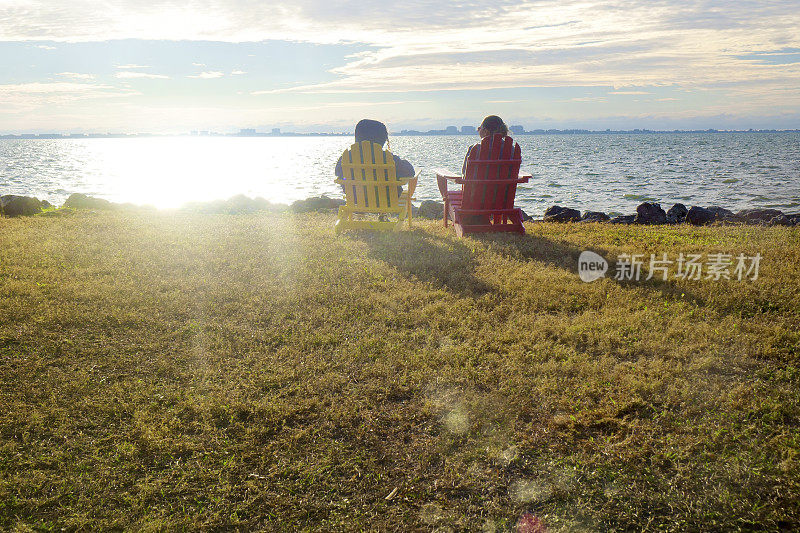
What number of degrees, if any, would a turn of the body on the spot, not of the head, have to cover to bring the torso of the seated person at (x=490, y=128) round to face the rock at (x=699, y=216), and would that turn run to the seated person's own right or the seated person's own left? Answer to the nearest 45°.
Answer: approximately 45° to the seated person's own right

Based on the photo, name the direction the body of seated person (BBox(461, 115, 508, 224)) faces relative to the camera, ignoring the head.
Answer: away from the camera

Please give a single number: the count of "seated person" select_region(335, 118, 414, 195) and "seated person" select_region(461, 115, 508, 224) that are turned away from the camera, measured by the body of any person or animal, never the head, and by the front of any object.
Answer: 2

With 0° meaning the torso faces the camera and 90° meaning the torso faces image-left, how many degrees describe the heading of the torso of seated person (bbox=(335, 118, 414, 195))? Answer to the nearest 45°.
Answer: approximately 180°

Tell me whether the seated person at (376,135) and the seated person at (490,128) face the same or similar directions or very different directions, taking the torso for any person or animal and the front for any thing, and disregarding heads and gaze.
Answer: same or similar directions

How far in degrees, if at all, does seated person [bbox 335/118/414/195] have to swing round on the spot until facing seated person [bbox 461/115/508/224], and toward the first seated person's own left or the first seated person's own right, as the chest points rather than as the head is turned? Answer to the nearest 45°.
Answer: approximately 135° to the first seated person's own right

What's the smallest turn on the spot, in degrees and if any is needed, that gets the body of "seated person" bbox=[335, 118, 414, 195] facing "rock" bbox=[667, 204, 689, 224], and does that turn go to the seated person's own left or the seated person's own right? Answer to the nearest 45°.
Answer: approximately 45° to the seated person's own right

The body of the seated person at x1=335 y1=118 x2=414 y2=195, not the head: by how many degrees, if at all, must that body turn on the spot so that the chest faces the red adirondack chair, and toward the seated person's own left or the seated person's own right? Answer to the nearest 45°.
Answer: approximately 135° to the seated person's own right

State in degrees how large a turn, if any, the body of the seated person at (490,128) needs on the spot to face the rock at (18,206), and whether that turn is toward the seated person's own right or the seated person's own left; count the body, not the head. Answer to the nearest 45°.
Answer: approximately 90° to the seated person's own left

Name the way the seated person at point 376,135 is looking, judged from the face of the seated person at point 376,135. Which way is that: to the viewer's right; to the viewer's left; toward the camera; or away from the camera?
away from the camera
